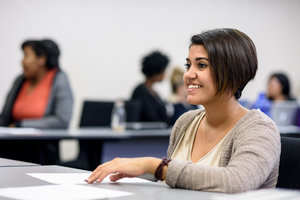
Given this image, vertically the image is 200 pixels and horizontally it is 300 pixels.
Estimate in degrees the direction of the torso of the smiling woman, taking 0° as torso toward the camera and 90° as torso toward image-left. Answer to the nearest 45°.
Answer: approximately 45°

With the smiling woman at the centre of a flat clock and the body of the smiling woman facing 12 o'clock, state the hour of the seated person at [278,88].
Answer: The seated person is roughly at 5 o'clock from the smiling woman.

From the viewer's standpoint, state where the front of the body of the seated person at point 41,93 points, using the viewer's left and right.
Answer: facing the viewer and to the left of the viewer

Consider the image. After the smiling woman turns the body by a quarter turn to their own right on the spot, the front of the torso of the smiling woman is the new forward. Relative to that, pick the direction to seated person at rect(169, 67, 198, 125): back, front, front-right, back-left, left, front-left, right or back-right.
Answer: front-right

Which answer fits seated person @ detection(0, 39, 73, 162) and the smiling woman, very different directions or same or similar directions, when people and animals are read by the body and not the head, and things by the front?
same or similar directions

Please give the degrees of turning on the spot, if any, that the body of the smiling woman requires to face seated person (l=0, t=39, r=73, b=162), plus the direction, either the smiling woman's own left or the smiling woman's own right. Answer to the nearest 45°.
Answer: approximately 90° to the smiling woman's own right

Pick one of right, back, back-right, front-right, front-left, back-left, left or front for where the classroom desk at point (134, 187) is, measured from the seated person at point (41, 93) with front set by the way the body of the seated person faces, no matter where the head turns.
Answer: front-left

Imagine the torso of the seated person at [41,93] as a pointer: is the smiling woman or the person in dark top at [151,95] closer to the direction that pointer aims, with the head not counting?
the smiling woman

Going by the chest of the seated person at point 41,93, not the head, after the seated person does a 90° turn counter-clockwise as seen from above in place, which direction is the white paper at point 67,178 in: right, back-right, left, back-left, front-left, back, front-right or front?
front-right

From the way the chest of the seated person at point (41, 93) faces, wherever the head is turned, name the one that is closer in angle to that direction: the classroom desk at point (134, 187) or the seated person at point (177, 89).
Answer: the classroom desk

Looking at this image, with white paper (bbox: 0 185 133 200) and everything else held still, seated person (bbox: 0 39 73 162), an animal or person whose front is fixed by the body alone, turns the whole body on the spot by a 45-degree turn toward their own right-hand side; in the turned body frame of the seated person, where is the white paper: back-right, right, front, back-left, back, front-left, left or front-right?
left
